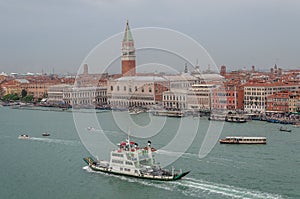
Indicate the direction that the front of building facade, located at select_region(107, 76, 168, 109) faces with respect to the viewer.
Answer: facing the viewer

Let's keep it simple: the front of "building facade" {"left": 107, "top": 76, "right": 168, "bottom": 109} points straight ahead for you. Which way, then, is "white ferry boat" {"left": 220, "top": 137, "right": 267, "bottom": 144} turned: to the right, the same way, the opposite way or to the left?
to the right

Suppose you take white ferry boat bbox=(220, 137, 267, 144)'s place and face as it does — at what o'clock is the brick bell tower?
The brick bell tower is roughly at 2 o'clock from the white ferry boat.

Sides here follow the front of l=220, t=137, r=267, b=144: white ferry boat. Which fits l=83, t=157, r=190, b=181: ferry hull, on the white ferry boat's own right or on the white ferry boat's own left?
on the white ferry boat's own left

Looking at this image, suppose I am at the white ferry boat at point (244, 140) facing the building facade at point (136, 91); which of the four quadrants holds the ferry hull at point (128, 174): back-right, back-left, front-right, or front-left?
back-left

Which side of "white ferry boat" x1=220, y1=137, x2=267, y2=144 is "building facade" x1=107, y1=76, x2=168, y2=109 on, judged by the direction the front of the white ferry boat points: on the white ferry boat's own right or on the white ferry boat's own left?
on the white ferry boat's own right

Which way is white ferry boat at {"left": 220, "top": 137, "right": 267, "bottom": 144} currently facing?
to the viewer's left

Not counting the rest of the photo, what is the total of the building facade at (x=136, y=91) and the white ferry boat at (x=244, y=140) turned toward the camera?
1

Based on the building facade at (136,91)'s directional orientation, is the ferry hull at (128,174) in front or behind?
in front

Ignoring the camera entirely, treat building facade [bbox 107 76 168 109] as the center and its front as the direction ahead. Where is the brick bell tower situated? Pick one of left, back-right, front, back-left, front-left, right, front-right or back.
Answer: back

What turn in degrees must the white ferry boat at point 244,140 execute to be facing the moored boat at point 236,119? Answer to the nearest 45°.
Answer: approximately 90° to its right
